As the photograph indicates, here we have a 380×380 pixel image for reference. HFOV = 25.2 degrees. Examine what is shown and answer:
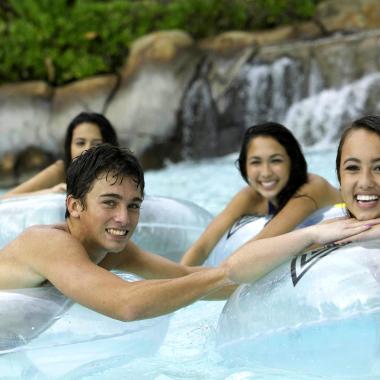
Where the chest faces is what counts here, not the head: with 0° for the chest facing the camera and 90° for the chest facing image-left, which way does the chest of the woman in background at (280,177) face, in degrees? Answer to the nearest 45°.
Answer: approximately 45°

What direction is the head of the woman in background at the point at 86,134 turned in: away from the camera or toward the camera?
toward the camera

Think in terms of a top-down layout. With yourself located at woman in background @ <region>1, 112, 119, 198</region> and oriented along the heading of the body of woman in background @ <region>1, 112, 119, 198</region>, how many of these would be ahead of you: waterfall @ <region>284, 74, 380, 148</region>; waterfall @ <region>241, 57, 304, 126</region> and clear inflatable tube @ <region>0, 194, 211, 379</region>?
1

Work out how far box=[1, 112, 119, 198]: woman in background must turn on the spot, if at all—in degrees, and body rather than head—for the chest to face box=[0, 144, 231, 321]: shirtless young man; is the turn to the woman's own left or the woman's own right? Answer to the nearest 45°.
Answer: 0° — they already face them

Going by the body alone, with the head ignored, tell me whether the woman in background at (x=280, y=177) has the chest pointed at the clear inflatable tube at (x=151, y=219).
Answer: no

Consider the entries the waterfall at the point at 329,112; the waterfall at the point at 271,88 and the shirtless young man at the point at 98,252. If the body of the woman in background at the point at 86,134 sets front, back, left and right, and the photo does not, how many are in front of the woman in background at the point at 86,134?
1

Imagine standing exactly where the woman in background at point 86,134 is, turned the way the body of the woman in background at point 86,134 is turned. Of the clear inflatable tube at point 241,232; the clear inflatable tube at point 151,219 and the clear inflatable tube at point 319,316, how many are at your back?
0

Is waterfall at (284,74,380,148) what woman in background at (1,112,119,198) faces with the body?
no

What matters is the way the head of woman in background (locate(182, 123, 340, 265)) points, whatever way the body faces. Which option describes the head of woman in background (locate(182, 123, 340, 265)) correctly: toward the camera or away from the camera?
toward the camera

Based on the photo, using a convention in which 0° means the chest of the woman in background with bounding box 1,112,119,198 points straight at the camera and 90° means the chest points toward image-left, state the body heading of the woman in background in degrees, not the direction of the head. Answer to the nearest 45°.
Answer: approximately 0°

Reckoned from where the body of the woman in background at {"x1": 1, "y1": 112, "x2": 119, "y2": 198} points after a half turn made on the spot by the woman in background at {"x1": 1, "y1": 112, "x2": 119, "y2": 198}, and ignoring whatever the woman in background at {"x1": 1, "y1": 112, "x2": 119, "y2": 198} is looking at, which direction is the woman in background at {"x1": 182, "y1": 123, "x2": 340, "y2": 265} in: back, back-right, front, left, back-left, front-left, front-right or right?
back-right

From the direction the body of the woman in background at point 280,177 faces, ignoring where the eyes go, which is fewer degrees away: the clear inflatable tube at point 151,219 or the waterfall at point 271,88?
the clear inflatable tube

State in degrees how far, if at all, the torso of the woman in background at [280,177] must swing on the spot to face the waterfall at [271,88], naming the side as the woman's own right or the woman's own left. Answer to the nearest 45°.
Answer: approximately 135° to the woman's own right
